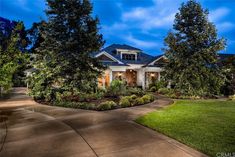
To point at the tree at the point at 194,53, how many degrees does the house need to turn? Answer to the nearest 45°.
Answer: approximately 45° to its left

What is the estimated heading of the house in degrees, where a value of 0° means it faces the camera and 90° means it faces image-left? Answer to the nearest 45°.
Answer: approximately 0°

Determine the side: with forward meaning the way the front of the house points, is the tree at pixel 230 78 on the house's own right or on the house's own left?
on the house's own left

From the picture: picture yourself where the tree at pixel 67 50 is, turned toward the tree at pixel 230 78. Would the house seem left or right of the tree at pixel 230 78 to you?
left

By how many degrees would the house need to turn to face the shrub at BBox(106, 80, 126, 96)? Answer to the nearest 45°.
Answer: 0° — it already faces it

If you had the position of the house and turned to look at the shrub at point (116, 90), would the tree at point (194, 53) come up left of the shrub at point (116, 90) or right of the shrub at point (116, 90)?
left

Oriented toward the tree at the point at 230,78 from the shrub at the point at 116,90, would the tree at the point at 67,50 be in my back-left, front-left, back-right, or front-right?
back-right
